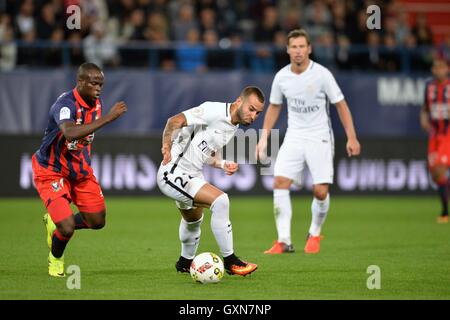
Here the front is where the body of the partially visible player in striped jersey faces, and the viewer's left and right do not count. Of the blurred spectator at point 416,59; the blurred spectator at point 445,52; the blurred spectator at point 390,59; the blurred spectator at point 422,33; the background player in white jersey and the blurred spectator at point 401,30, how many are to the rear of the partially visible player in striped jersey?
5

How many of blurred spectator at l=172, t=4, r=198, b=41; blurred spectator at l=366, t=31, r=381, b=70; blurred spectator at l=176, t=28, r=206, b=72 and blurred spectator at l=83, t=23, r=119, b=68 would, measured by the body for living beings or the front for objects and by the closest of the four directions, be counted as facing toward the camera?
4

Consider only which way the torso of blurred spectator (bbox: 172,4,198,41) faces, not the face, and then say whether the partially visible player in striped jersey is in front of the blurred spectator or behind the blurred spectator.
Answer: in front

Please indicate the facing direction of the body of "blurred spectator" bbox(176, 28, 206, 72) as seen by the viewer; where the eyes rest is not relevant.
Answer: toward the camera

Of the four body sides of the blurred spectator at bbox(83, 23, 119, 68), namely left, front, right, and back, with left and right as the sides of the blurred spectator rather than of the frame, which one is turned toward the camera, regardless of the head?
front

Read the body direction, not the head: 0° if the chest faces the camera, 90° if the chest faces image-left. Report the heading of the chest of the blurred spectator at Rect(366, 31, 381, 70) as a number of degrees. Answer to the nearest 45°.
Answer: approximately 0°

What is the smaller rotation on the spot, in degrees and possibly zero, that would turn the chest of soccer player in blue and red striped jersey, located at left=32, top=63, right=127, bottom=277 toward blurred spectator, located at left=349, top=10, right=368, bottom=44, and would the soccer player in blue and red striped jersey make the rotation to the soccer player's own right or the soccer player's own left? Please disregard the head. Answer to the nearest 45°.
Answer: approximately 90° to the soccer player's own left

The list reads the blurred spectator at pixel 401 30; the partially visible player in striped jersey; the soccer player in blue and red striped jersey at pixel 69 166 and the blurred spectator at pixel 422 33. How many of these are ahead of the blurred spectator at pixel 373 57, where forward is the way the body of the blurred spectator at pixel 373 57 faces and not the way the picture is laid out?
2

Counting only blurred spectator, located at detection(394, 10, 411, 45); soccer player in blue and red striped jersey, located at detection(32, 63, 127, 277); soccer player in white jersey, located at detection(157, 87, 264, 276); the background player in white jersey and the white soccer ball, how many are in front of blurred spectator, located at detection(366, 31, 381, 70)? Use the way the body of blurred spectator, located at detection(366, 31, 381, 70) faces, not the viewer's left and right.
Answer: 4

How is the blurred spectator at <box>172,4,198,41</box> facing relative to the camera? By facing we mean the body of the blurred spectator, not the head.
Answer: toward the camera

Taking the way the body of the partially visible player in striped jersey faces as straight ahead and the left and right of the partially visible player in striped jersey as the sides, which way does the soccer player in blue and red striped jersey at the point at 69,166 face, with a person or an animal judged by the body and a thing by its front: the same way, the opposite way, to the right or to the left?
to the left

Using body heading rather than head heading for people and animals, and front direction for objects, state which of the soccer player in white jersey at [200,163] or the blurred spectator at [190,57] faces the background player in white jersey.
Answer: the blurred spectator

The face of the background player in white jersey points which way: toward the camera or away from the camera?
toward the camera

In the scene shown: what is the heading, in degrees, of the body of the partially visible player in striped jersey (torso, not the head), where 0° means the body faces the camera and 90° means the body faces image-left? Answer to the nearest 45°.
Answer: approximately 0°

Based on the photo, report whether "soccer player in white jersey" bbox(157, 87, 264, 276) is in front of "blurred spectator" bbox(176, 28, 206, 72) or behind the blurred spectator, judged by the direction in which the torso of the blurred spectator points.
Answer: in front

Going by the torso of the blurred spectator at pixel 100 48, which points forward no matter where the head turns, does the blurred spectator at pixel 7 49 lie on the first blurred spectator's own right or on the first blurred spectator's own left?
on the first blurred spectator's own right

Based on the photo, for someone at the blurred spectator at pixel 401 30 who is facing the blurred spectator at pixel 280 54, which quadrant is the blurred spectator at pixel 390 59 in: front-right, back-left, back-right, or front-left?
front-left

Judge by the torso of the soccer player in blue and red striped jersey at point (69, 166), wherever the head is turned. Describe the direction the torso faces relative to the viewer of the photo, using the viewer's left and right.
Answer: facing the viewer and to the right of the viewer
